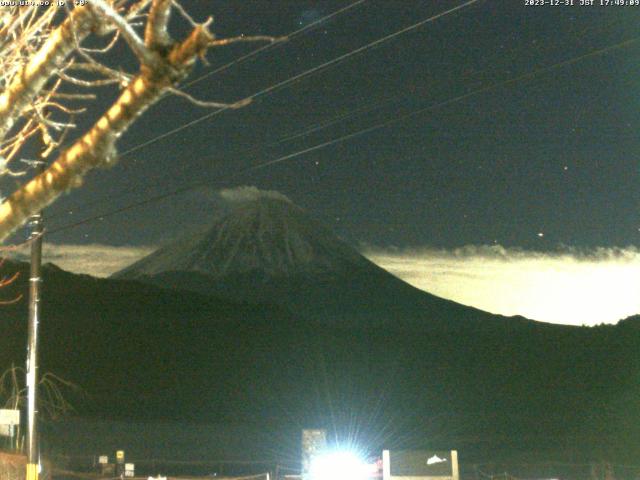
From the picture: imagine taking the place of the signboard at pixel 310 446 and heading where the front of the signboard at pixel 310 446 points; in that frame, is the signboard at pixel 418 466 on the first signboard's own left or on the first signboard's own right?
on the first signboard's own left

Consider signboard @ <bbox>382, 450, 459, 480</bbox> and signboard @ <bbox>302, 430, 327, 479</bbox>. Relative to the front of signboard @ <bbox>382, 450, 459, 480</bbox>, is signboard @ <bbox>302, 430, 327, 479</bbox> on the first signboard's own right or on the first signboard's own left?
on the first signboard's own right

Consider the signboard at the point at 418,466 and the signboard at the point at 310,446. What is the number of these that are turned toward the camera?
2

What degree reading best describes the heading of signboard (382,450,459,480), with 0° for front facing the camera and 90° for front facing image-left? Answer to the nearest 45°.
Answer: approximately 0°

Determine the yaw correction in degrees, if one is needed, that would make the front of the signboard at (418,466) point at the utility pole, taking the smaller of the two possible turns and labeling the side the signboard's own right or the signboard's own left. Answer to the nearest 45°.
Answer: approximately 45° to the signboard's own right

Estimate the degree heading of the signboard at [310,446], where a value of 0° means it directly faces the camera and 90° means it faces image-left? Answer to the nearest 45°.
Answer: approximately 0°
